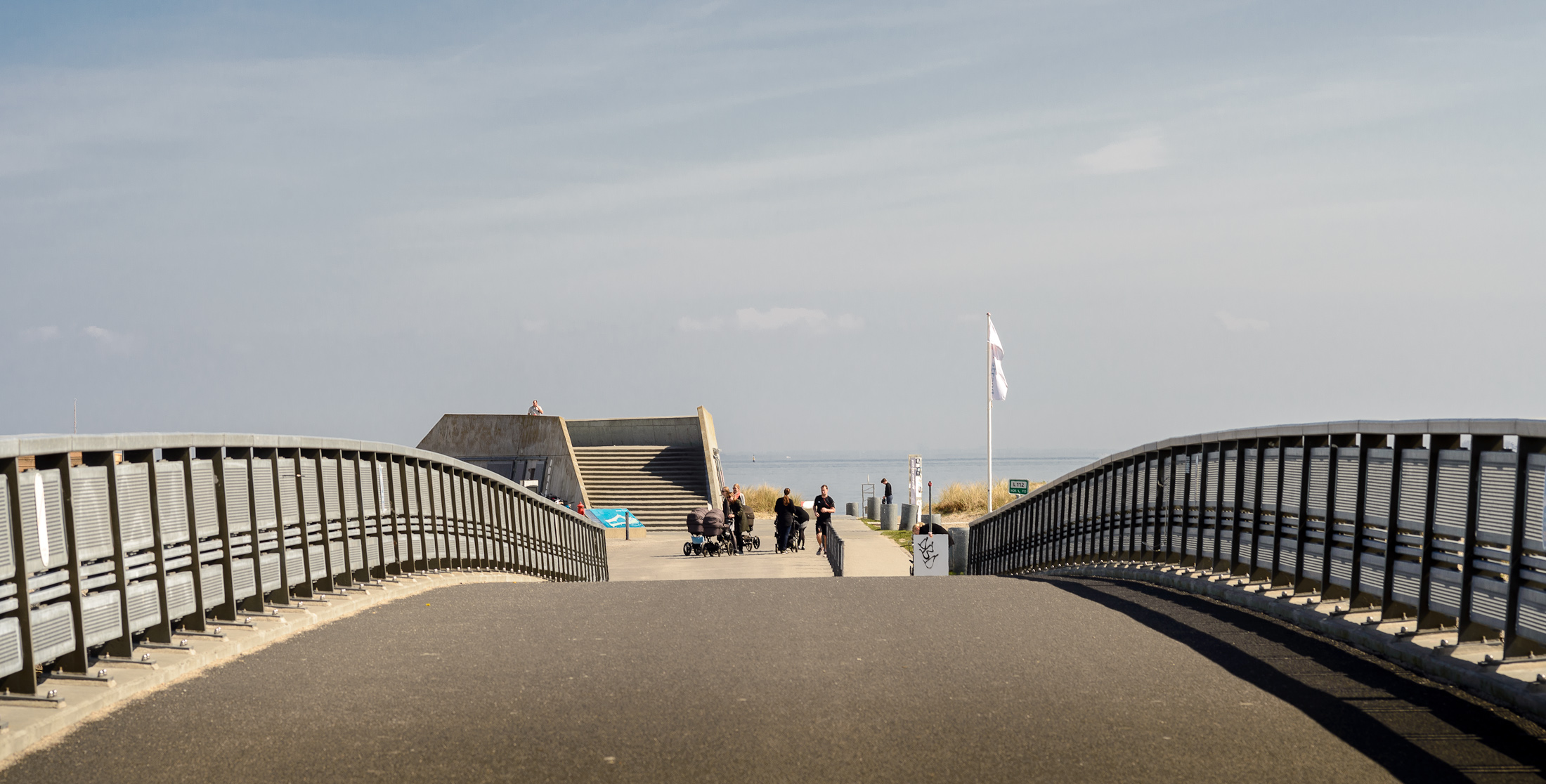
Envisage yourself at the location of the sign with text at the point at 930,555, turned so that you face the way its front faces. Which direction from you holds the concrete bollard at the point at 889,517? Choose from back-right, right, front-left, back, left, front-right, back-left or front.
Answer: back

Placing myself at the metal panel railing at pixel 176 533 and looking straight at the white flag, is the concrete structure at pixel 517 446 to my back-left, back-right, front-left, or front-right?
front-left

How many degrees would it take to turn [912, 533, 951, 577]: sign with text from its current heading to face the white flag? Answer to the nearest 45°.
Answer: approximately 180°

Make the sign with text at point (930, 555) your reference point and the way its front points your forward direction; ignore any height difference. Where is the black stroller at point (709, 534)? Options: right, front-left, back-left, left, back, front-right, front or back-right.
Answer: back-right

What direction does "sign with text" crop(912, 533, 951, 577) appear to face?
toward the camera
